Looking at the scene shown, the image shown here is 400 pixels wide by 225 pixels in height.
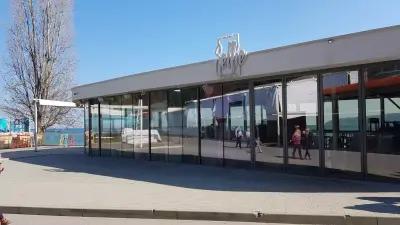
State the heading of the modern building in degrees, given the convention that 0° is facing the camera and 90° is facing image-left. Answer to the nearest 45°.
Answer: approximately 45°
